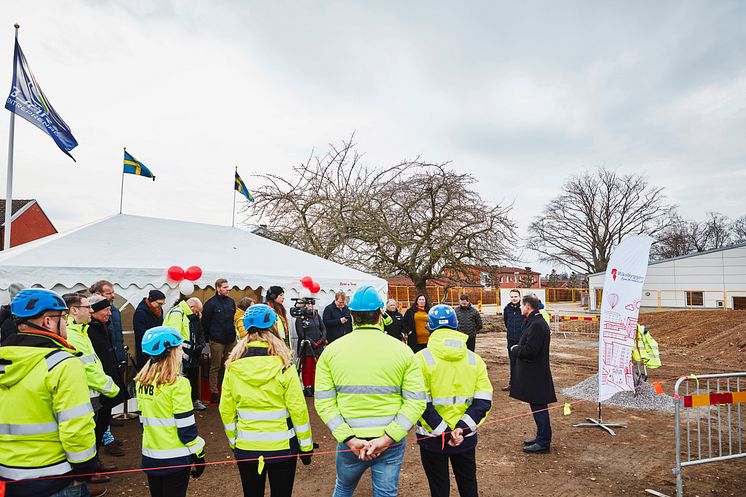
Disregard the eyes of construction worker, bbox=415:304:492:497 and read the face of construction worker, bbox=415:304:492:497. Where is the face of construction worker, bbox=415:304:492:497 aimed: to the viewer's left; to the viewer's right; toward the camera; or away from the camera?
away from the camera

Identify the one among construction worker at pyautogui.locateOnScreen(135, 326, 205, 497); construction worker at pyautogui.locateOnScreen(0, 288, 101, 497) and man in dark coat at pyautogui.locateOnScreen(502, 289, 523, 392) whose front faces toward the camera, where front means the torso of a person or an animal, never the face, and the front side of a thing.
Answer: the man in dark coat

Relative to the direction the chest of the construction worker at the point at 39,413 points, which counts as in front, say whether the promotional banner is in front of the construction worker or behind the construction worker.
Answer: in front

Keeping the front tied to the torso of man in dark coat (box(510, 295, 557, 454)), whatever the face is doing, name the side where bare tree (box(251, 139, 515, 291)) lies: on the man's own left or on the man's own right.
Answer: on the man's own right

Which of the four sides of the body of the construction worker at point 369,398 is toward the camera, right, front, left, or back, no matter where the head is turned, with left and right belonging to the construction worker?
back

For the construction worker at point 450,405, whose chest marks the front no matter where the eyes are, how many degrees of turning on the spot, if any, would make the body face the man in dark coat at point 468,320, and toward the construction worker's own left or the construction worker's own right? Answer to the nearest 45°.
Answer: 0° — they already face them

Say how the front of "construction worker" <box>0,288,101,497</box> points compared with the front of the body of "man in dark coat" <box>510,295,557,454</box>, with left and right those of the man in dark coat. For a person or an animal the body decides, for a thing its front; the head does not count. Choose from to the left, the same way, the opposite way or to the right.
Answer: to the right

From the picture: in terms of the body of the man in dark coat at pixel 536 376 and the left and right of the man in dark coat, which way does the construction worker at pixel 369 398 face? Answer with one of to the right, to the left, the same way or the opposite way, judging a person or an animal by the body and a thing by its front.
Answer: to the right

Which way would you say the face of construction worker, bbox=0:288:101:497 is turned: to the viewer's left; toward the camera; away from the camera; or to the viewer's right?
to the viewer's right

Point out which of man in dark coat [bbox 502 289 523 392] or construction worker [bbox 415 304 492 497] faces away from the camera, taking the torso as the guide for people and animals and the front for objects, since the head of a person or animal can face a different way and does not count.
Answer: the construction worker

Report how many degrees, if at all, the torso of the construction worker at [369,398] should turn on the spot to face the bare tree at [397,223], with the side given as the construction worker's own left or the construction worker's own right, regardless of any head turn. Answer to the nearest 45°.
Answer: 0° — they already face it

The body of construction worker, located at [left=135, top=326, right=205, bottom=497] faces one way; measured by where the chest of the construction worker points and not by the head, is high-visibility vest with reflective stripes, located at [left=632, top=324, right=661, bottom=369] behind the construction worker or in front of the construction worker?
in front
